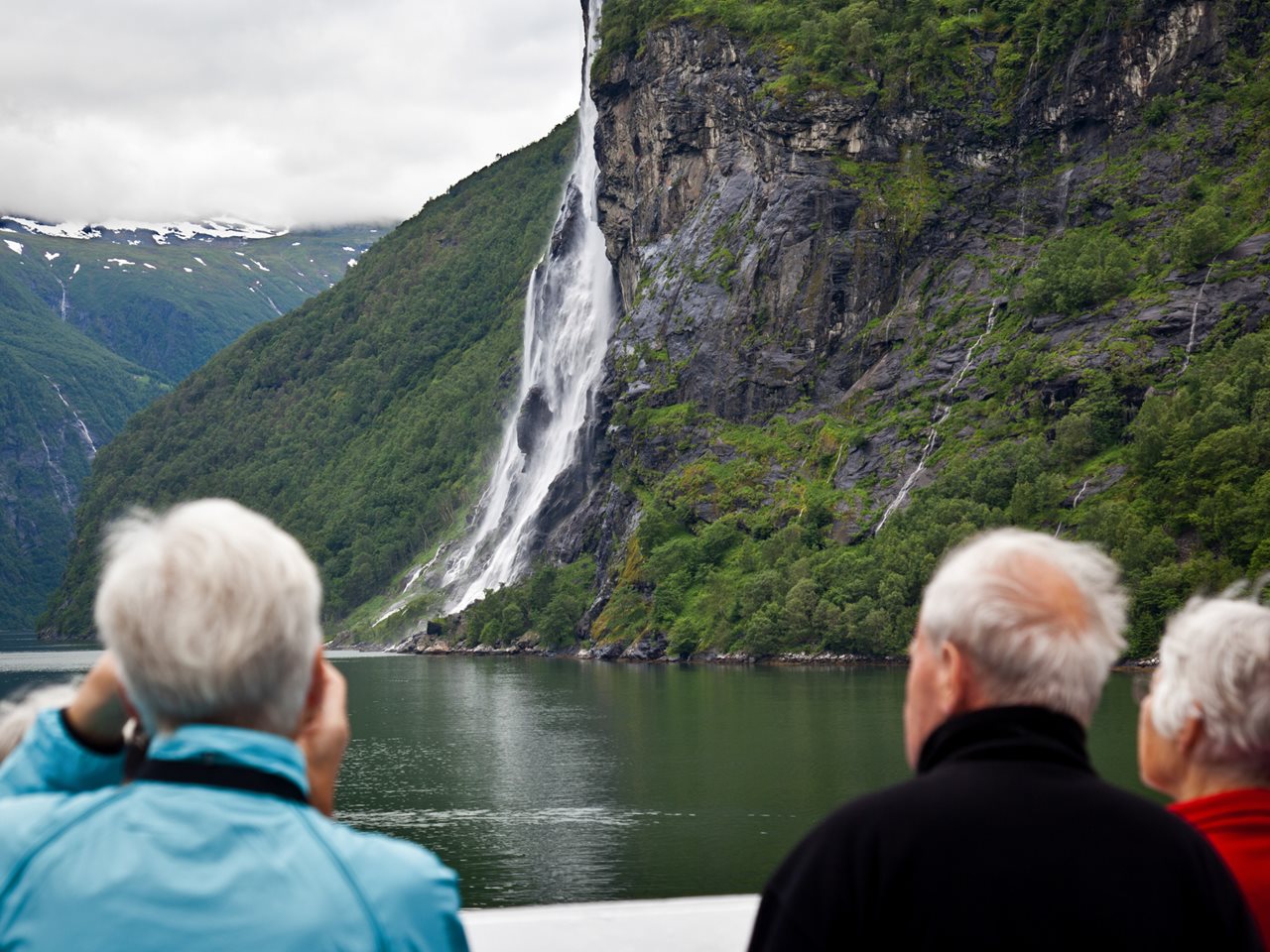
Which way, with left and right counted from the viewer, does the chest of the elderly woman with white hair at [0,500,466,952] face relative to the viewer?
facing away from the viewer

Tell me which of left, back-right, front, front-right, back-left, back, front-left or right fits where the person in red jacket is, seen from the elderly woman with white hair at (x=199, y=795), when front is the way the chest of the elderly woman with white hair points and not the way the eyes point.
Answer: right

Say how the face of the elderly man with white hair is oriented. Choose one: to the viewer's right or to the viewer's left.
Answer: to the viewer's left

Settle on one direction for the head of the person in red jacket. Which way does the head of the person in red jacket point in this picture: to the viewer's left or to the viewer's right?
to the viewer's left

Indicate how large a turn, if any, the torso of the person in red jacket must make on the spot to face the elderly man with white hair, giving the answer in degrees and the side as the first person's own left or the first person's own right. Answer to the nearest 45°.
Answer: approximately 90° to the first person's own left

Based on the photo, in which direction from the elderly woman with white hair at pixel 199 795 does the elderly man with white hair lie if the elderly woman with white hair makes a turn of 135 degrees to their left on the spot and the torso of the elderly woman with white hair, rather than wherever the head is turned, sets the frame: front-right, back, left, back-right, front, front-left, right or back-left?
back-left

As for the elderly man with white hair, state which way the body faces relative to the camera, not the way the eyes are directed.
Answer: away from the camera

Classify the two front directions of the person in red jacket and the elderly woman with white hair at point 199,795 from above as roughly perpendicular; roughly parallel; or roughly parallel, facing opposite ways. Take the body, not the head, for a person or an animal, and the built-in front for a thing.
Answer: roughly parallel

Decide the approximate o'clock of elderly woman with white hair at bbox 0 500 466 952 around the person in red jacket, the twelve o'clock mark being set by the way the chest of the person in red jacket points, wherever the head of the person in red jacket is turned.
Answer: The elderly woman with white hair is roughly at 9 o'clock from the person in red jacket.

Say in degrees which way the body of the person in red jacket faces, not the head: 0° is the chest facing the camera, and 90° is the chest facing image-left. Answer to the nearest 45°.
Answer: approximately 135°
